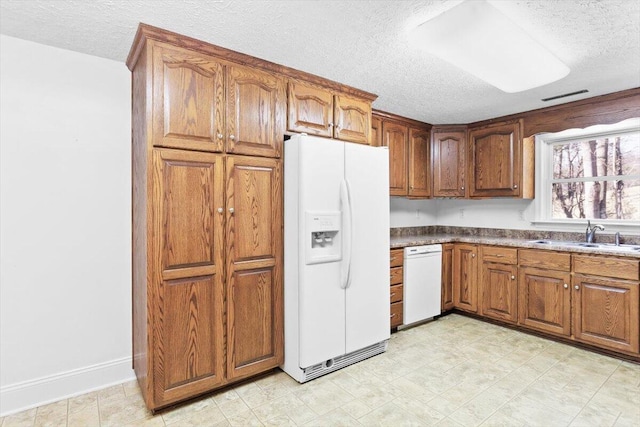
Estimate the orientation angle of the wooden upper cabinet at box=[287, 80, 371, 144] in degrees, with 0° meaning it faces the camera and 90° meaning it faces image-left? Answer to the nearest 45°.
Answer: approximately 315°

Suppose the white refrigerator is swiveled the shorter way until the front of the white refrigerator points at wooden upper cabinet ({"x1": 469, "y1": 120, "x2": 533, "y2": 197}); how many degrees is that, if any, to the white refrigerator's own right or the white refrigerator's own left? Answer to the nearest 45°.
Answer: approximately 90° to the white refrigerator's own left

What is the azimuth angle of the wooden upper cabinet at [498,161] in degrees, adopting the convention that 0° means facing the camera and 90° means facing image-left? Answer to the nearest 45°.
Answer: approximately 45°

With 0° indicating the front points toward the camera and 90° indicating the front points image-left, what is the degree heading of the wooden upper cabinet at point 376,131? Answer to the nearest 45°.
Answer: approximately 315°

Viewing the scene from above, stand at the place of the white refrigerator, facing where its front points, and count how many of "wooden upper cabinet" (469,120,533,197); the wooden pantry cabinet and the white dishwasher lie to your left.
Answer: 2

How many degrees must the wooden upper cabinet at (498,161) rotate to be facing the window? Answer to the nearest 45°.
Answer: approximately 135° to its left
